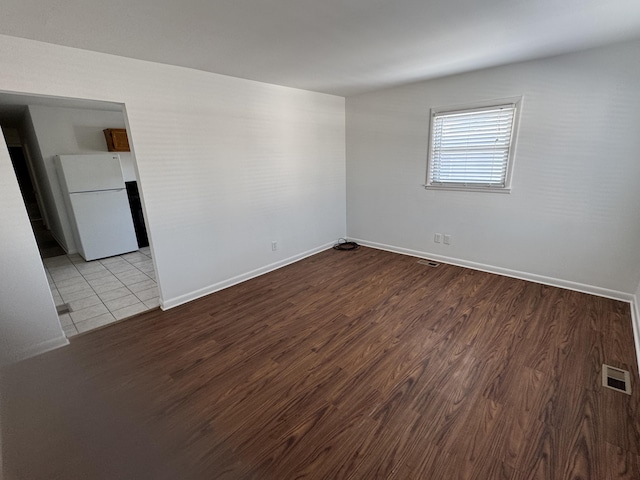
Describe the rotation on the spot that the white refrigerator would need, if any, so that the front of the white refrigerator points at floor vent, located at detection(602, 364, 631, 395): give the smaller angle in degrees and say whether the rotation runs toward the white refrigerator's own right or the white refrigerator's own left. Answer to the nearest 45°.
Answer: approximately 45° to the white refrigerator's own left

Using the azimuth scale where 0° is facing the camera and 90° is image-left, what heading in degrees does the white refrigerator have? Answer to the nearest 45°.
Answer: approximately 0°

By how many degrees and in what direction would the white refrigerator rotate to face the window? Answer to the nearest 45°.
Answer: approximately 45° to its left
